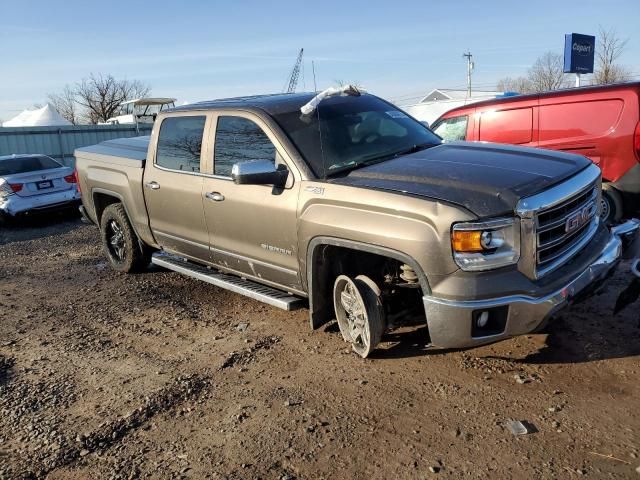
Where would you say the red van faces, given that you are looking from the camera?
facing away from the viewer and to the left of the viewer

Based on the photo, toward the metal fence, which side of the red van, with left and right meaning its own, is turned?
front

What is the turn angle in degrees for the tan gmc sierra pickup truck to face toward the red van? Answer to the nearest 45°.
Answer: approximately 90° to its left

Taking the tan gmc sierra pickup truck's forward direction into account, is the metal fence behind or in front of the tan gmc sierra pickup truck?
behind

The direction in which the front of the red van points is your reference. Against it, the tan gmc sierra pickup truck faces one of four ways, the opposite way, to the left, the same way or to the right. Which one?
the opposite way

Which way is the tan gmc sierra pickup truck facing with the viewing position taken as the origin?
facing the viewer and to the right of the viewer

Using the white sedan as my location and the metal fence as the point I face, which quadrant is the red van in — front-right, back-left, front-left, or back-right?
back-right

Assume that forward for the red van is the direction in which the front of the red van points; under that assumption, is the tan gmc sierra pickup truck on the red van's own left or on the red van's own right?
on the red van's own left

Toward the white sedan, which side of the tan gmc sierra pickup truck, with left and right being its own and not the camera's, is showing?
back
